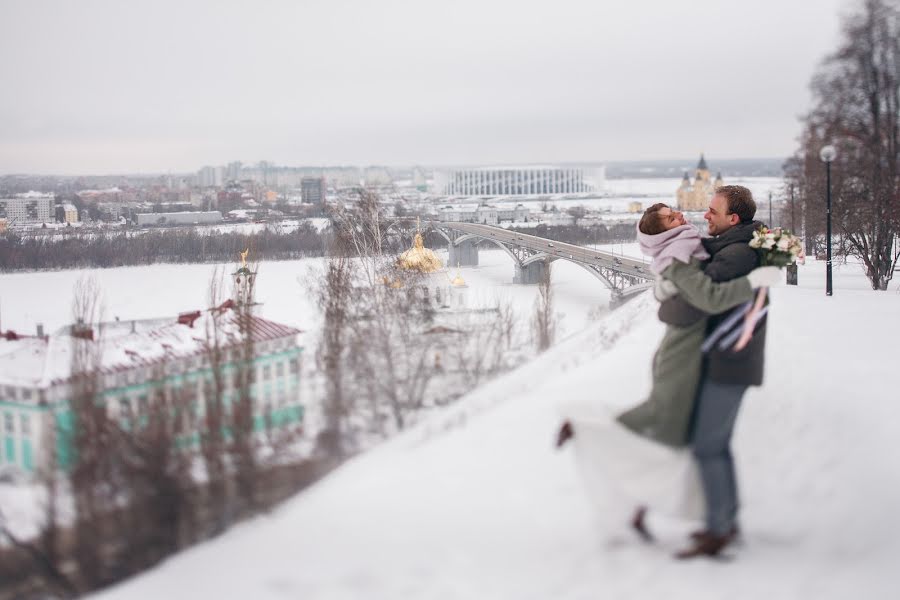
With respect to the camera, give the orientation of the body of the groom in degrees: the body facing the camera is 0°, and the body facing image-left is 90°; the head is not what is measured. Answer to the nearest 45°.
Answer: approximately 90°

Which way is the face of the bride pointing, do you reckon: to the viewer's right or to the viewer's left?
to the viewer's right

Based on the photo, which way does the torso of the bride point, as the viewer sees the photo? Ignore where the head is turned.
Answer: to the viewer's right

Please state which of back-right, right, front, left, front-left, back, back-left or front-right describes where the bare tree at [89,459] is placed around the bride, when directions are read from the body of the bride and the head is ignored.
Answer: back

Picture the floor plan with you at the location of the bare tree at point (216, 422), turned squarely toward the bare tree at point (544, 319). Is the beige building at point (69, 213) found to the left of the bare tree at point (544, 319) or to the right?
left

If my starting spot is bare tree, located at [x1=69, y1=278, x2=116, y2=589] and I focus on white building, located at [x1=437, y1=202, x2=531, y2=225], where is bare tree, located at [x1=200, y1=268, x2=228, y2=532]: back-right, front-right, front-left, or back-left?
front-right

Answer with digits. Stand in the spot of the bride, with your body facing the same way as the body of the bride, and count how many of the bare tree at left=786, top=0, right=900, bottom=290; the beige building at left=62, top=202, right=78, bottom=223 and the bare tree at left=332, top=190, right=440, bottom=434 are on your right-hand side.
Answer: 0

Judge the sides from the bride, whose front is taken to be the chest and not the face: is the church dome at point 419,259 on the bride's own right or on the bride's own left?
on the bride's own left

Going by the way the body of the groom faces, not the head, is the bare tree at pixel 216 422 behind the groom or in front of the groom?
in front
